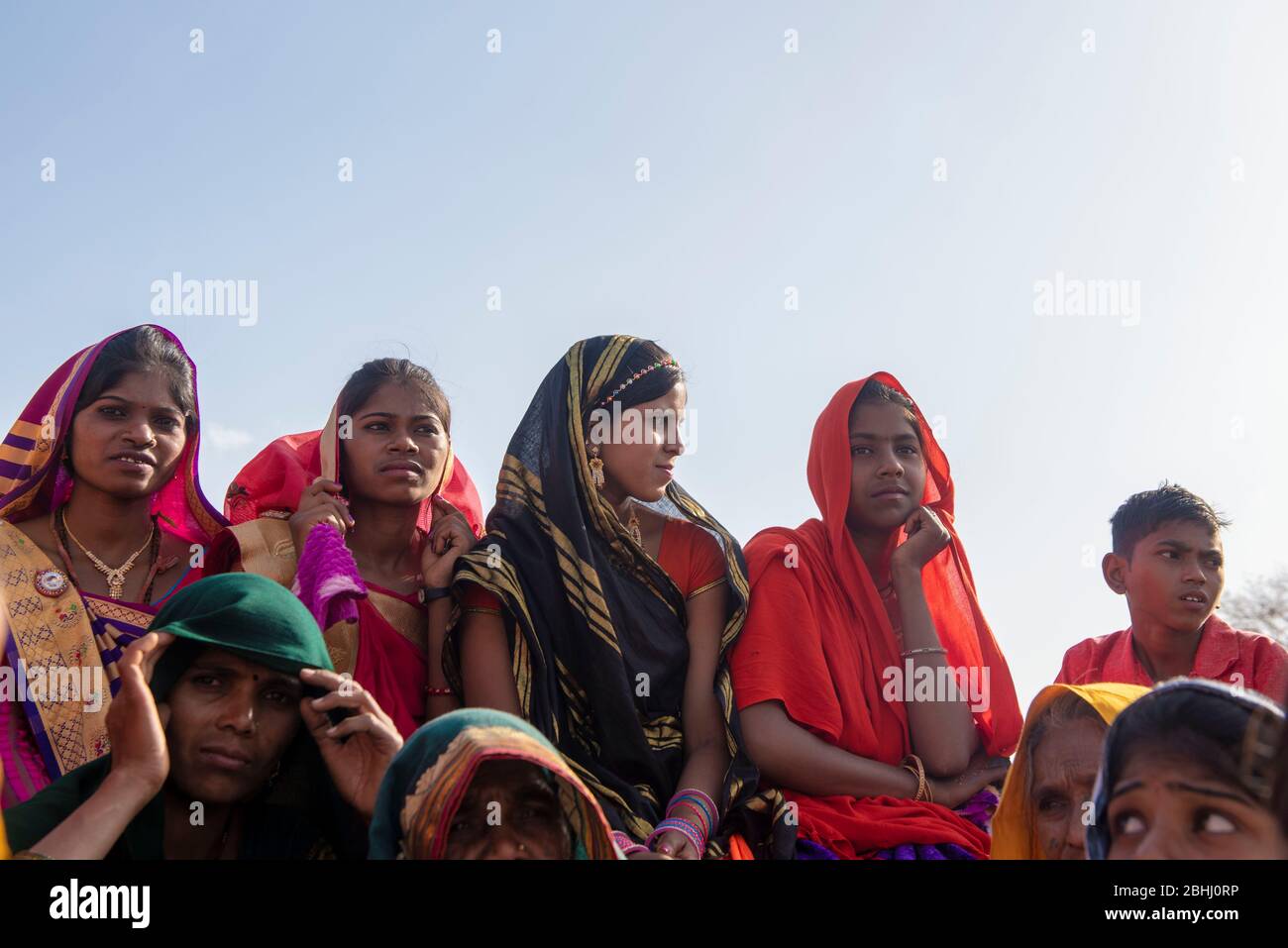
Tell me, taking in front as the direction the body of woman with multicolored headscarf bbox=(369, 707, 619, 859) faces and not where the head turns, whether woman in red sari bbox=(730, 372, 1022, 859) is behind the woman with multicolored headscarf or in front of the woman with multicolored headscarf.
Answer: behind

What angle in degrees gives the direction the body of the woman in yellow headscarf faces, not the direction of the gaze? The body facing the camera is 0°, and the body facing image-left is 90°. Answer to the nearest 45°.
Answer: approximately 0°

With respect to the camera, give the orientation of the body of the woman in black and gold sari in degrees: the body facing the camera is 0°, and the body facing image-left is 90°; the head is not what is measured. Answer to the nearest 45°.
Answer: approximately 315°

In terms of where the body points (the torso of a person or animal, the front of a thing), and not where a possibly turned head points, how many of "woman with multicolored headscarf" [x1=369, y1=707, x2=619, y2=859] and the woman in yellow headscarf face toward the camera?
2

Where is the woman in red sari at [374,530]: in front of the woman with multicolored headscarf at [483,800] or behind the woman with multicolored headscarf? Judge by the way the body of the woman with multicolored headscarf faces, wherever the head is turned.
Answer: behind

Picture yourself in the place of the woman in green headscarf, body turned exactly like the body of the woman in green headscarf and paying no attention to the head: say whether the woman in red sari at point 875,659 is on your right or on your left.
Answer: on your left

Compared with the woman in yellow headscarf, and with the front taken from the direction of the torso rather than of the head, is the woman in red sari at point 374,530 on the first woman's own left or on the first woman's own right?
on the first woman's own right
